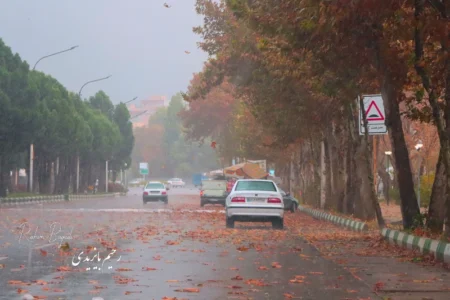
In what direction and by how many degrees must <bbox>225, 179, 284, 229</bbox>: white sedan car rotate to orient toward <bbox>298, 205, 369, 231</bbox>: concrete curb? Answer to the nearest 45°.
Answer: approximately 45° to its right

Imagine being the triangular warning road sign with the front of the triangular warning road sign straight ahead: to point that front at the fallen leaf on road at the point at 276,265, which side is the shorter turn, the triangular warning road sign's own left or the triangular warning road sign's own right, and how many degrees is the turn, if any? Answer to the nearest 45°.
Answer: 0° — it already faces it

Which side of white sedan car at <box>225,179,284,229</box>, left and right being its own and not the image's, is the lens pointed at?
back

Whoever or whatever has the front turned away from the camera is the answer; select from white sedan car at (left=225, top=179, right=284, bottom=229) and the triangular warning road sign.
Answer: the white sedan car

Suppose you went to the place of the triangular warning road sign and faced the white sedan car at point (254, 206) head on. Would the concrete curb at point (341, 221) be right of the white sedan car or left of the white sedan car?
right

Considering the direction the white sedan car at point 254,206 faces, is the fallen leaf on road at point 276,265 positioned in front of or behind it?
behind

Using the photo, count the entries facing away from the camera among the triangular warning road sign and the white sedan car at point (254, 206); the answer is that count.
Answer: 1

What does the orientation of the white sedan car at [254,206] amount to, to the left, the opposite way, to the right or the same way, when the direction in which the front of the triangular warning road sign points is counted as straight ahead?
the opposite way

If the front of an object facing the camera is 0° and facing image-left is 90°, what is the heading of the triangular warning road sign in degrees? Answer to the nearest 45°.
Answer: approximately 0°
